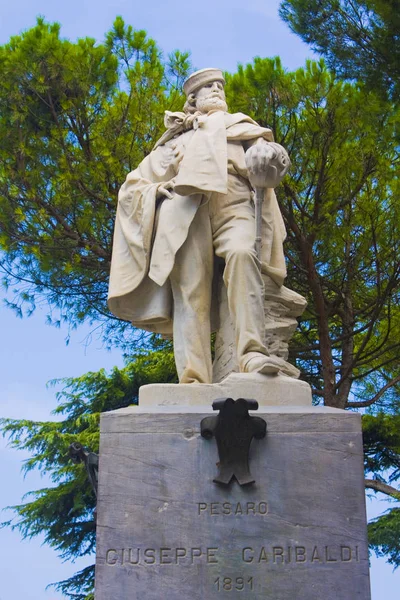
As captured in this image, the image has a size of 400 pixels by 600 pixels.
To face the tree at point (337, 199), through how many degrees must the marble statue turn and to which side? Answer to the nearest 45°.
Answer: approximately 135° to its left

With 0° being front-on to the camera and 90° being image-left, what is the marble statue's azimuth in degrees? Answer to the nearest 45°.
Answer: approximately 315°
